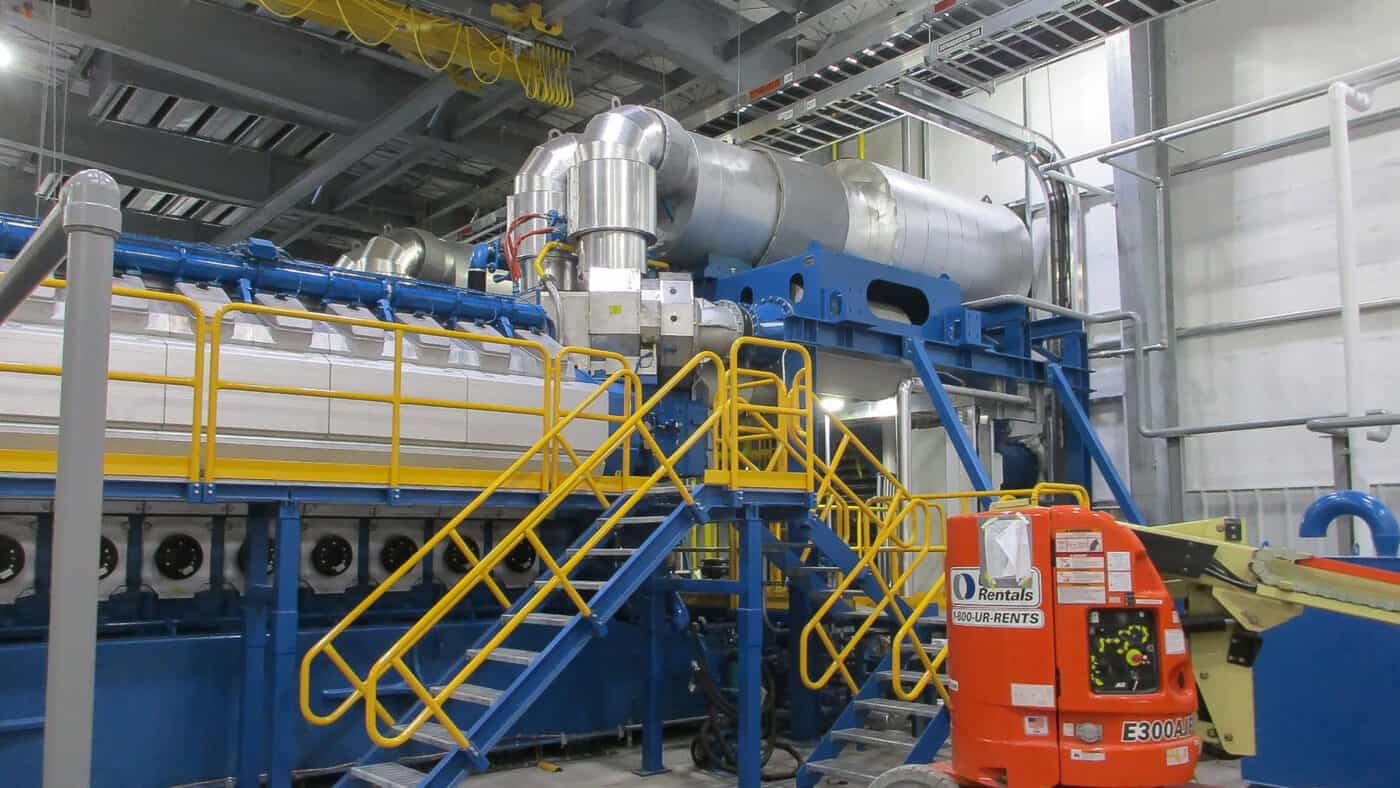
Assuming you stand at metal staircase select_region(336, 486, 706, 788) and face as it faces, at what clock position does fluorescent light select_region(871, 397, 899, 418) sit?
The fluorescent light is roughly at 6 o'clock from the metal staircase.

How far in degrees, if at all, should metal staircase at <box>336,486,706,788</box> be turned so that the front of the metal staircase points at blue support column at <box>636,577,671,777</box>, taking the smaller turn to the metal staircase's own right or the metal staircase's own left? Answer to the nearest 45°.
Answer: approximately 180°

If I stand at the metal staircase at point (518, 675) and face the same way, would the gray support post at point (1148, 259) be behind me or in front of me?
behind

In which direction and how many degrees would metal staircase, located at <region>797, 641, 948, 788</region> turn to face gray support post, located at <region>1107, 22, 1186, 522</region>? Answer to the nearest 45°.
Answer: approximately 180°

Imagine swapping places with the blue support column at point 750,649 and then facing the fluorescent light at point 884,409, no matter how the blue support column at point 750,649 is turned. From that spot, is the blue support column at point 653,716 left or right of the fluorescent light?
left

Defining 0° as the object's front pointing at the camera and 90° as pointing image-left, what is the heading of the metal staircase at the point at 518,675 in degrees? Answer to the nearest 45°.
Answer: approximately 45°

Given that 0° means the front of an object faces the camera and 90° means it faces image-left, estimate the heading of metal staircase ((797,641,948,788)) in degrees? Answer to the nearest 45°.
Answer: approximately 45°

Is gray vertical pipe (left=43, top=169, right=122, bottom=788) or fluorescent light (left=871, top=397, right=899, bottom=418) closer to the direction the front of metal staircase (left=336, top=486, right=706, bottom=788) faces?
the gray vertical pipe

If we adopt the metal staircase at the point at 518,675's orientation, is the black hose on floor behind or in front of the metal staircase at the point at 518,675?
behind

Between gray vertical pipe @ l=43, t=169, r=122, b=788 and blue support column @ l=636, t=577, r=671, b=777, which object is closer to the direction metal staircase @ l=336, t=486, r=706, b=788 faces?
the gray vertical pipe
